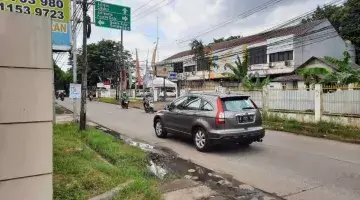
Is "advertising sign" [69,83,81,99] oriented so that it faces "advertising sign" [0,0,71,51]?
yes

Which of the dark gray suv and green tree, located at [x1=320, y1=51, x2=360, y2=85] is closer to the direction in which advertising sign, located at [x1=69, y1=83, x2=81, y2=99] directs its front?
the dark gray suv

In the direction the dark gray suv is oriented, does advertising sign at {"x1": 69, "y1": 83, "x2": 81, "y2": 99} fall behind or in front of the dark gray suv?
in front

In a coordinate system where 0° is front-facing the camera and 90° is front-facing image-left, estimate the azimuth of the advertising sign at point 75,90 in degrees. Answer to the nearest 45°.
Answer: approximately 0°

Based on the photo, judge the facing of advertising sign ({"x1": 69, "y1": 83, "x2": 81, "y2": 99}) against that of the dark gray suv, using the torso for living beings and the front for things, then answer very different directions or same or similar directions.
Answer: very different directions

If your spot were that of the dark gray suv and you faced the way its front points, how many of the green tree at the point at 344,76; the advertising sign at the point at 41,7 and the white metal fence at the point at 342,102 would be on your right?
2

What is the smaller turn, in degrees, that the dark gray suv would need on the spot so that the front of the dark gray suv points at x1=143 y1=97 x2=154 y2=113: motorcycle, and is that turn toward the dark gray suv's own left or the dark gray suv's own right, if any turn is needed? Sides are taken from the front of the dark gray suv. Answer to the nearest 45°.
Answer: approximately 45° to the dark gray suv's own right

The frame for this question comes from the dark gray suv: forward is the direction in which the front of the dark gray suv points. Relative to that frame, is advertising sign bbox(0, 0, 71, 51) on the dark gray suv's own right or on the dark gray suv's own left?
on the dark gray suv's own left

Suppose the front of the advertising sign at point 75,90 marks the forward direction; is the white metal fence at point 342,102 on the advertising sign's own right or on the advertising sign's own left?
on the advertising sign's own left

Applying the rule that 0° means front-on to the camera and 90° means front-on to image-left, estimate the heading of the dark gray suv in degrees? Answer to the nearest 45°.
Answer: approximately 135°

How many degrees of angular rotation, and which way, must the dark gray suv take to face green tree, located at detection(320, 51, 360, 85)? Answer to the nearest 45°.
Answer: approximately 90° to its right

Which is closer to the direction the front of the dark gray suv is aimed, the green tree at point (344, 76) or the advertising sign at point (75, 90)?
the advertising sign

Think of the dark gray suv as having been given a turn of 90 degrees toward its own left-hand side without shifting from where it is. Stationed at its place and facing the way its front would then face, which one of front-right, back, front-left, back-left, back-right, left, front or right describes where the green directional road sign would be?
right

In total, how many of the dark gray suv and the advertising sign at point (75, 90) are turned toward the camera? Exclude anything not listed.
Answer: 1
